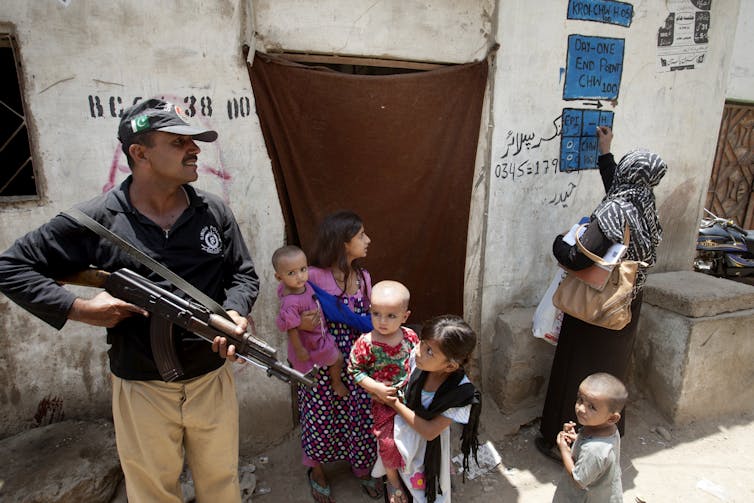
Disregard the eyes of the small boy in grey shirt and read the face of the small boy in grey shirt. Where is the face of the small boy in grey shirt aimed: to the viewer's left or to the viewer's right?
to the viewer's left

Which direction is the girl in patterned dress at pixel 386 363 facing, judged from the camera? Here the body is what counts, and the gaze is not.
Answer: toward the camera

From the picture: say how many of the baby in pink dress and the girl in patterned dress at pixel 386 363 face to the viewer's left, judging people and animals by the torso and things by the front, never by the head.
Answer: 0

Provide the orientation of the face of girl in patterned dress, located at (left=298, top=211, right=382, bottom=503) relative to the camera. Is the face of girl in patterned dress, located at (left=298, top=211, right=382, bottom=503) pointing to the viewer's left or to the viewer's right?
to the viewer's right

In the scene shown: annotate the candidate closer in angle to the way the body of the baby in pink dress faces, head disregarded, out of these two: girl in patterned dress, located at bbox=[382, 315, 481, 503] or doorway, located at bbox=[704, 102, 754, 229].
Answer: the girl in patterned dress

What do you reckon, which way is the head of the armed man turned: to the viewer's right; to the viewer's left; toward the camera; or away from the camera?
to the viewer's right

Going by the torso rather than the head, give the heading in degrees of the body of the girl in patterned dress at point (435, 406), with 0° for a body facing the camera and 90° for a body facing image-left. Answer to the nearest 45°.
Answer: approximately 45°

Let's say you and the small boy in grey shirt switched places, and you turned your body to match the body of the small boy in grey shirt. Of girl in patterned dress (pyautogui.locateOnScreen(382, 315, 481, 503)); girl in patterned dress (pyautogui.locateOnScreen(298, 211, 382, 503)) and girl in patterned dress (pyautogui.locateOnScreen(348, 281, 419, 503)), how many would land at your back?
0

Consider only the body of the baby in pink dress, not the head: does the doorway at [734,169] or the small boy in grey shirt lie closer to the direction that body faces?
the small boy in grey shirt

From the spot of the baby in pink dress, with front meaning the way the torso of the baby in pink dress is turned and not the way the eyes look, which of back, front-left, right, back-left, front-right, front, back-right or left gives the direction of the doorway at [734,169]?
left

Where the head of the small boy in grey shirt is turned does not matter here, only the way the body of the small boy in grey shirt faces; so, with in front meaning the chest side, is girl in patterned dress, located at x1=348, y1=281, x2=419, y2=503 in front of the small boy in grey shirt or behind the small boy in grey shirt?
in front
